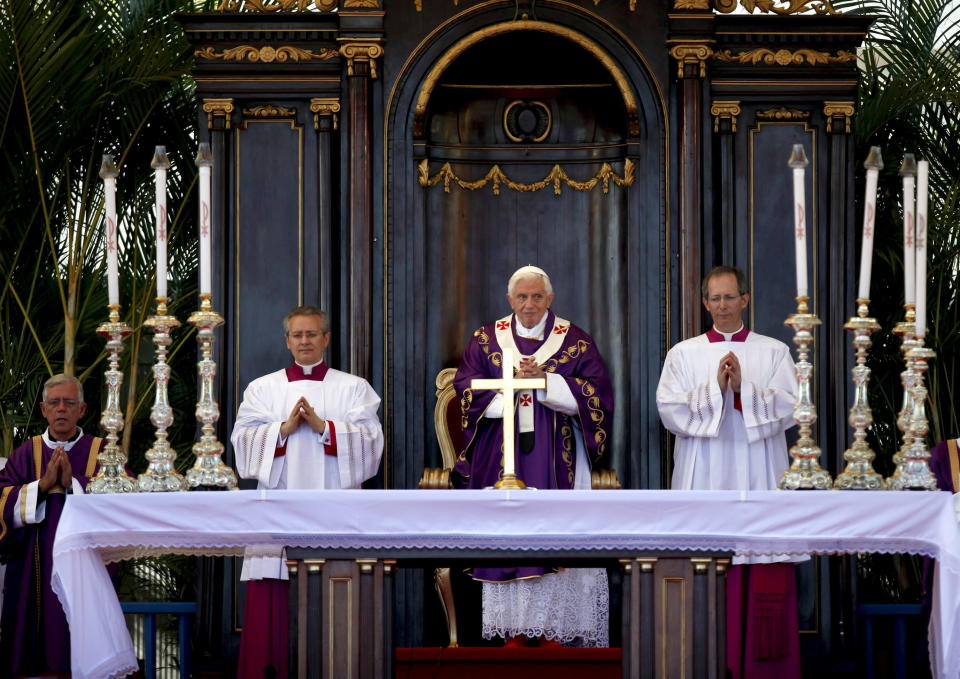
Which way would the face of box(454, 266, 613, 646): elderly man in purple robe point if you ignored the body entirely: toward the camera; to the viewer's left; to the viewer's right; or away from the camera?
toward the camera

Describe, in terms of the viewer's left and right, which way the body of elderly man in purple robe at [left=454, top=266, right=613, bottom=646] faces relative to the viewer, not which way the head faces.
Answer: facing the viewer

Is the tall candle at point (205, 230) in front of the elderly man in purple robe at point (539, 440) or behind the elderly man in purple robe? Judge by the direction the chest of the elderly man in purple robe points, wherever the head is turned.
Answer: in front

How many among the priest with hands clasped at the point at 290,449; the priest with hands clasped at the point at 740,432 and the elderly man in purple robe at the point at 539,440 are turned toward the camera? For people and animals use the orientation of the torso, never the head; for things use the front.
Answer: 3

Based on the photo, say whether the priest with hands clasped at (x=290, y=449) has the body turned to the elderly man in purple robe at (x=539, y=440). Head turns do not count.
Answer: no

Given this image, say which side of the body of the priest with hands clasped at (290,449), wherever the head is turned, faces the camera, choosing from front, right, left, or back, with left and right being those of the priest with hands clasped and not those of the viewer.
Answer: front

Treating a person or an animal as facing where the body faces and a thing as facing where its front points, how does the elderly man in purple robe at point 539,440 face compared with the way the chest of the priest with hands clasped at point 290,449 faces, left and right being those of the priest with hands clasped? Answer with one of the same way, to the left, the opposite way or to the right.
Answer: the same way

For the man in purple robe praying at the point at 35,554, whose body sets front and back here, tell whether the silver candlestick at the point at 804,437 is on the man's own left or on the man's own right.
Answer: on the man's own left

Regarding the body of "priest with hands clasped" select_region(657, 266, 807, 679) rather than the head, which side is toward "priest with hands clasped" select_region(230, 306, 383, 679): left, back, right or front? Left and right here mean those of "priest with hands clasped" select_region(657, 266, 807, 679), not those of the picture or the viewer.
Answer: right

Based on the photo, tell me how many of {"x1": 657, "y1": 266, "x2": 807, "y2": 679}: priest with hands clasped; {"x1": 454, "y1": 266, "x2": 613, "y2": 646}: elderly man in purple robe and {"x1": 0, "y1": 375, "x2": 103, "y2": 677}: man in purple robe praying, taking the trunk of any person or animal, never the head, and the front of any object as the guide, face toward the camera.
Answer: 3

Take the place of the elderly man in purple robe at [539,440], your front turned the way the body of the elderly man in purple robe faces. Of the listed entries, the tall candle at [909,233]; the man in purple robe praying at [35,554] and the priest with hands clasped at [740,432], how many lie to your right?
1

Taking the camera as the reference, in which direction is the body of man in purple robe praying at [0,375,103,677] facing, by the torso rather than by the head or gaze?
toward the camera

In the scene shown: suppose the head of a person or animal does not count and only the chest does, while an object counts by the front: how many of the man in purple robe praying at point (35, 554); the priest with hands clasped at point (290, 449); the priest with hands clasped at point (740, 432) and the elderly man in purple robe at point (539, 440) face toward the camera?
4

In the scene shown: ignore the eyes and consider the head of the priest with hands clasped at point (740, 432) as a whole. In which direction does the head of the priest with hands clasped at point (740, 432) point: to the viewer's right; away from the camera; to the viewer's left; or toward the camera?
toward the camera
